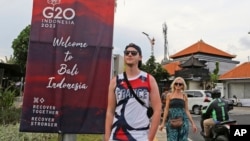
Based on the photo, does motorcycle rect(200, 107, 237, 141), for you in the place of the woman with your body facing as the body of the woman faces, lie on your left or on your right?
on your left

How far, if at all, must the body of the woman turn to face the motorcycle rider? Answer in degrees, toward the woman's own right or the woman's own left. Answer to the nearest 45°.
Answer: approximately 135° to the woman's own left

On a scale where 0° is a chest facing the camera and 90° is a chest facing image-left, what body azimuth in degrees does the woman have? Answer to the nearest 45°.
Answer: approximately 0°

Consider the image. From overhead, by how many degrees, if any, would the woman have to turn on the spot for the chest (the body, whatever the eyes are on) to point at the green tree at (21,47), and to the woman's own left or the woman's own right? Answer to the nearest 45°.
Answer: approximately 135° to the woman's own right

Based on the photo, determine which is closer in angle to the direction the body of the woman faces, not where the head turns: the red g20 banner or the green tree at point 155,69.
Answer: the red g20 banner

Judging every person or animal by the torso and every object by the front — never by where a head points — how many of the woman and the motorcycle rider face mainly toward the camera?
1

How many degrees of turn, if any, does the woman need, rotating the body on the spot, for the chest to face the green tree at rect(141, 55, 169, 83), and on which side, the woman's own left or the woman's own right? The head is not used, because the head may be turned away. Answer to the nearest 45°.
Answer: approximately 180°

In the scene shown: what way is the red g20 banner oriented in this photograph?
toward the camera

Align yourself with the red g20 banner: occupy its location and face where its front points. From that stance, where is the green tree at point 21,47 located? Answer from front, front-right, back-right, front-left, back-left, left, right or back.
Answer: back
